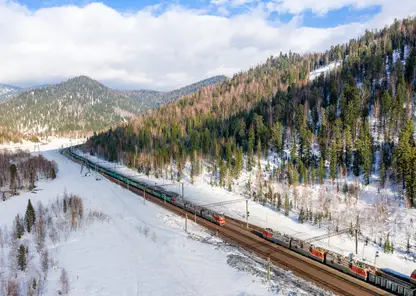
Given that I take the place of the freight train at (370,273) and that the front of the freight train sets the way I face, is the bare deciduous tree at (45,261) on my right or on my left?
on my left

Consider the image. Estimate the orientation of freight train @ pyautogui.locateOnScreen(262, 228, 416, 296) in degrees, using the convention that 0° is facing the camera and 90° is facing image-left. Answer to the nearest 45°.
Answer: approximately 135°

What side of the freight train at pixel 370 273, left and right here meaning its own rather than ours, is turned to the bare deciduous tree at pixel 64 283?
left

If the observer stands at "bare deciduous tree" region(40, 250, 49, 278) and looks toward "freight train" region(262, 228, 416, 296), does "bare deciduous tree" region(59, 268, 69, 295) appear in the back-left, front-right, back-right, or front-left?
front-right

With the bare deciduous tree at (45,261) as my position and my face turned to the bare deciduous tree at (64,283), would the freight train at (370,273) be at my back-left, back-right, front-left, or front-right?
front-left
